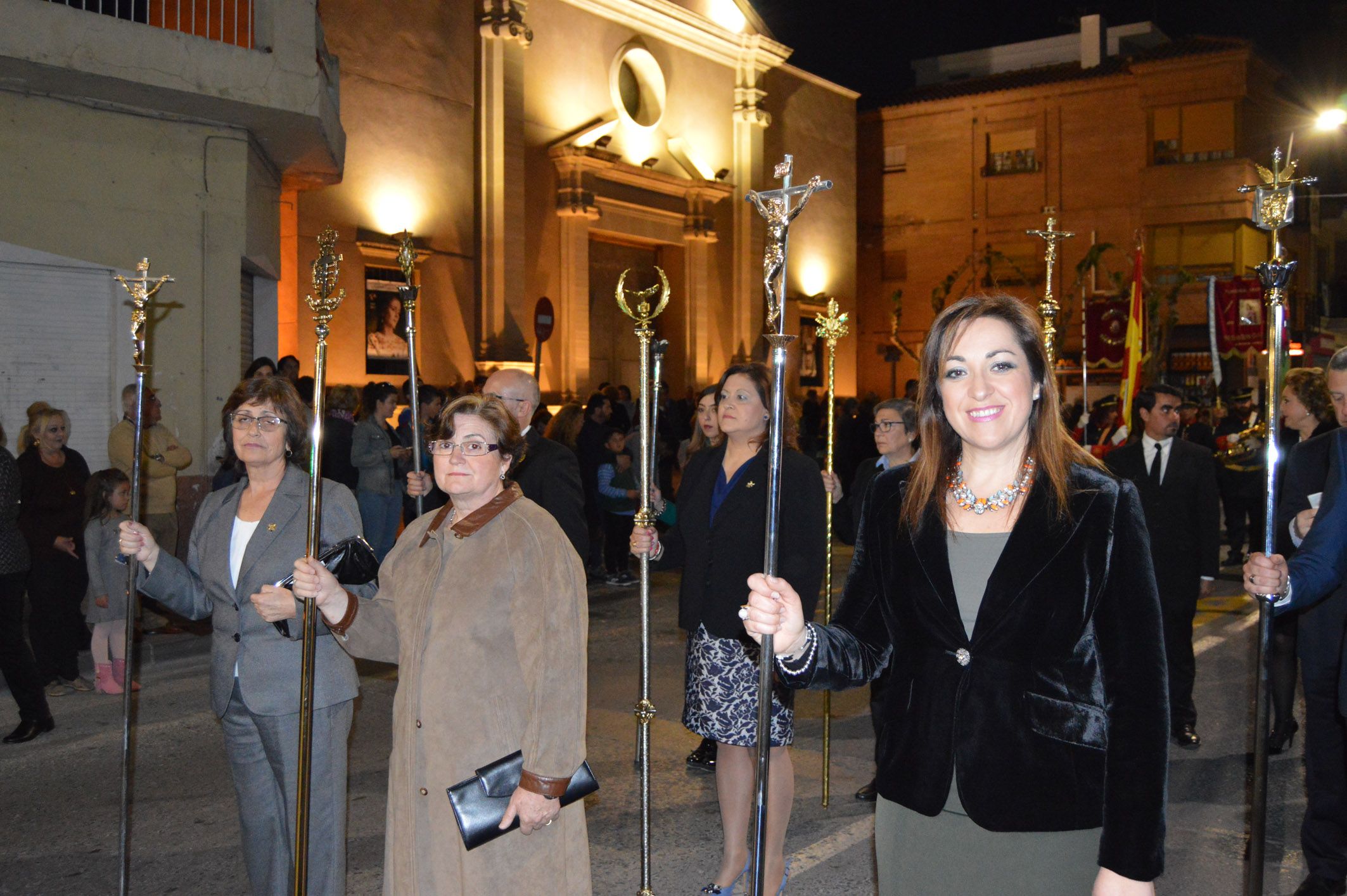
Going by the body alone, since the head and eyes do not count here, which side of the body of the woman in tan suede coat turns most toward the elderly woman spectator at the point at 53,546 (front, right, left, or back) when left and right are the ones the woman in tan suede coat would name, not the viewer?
right

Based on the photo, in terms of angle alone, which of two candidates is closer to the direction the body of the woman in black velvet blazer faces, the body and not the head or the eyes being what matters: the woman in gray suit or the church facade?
the woman in gray suit

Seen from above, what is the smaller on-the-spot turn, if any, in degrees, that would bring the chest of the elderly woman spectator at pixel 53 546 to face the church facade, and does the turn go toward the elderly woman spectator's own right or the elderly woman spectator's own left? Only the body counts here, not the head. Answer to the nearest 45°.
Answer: approximately 90° to the elderly woman spectator's own left

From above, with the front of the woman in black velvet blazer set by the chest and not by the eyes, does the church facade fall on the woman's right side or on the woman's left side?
on the woman's right side

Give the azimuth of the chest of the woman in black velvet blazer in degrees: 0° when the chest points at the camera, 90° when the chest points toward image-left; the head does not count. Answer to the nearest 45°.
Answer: approximately 45°

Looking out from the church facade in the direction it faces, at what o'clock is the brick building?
The brick building is roughly at 9 o'clock from the church facade.

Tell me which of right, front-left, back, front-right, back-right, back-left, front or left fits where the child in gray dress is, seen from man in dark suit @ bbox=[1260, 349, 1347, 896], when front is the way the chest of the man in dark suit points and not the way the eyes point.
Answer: front-right

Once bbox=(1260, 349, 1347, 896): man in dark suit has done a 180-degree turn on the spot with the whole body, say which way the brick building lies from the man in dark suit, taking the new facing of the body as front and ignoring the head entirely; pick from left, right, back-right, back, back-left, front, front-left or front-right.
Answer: front-left

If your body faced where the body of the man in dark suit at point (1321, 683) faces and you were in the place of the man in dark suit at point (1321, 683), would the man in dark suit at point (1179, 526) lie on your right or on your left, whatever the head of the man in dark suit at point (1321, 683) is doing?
on your right
